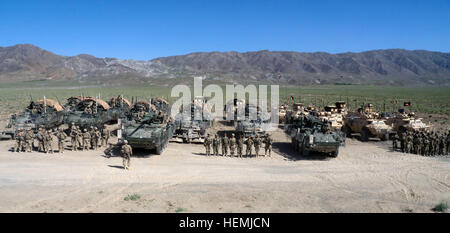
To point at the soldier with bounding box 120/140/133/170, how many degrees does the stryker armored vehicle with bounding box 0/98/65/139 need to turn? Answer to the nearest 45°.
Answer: approximately 45° to its left

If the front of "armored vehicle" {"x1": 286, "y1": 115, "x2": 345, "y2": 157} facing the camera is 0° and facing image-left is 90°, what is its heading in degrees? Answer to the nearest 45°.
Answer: approximately 315°

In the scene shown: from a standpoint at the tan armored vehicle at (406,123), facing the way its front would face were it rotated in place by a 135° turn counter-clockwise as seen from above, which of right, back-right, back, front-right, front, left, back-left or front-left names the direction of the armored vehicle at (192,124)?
back-left

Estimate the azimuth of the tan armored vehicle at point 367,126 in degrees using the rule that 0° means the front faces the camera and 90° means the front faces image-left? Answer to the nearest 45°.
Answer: approximately 315°

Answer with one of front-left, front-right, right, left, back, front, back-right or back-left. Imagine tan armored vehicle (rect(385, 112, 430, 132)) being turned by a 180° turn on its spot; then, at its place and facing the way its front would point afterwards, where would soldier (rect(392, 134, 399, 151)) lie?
back-left

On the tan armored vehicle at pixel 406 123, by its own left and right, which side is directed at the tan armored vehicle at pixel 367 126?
right

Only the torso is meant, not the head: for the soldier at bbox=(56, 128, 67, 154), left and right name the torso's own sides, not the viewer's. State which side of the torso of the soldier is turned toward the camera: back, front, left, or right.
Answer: front

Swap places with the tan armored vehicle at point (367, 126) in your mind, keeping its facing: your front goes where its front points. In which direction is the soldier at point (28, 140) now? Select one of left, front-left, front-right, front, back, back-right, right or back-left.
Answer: right

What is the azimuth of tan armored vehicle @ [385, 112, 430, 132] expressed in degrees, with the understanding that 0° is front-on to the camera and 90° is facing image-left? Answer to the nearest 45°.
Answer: approximately 315°

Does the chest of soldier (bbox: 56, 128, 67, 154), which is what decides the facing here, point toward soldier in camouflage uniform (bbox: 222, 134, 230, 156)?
no

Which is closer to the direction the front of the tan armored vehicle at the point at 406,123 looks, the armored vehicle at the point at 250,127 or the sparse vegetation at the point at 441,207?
the sparse vegetation

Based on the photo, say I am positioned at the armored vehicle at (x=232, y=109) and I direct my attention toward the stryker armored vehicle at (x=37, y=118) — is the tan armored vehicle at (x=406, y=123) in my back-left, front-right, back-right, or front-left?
back-left

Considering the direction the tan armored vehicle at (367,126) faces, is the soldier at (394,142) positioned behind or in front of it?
in front

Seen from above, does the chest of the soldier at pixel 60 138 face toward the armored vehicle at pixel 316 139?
no

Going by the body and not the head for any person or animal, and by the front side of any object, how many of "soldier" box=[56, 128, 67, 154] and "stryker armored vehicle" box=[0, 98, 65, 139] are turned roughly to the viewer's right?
0

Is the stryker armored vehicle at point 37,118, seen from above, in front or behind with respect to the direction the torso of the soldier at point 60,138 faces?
behind

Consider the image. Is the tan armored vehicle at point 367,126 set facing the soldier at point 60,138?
no

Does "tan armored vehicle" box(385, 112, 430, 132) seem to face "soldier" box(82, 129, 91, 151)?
no

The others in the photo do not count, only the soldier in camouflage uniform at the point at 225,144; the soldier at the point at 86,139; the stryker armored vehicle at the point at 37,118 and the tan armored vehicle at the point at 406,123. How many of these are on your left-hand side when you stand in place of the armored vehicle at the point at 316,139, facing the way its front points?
1

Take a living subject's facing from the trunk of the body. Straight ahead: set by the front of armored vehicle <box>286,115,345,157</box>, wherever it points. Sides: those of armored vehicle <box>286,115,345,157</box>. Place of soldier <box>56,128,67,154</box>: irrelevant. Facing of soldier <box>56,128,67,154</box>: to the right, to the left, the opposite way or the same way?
the same way

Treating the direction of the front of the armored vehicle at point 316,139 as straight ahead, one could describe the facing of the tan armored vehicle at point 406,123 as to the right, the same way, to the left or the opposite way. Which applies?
the same way

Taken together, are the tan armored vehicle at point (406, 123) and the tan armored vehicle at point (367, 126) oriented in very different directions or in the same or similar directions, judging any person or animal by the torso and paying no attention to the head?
same or similar directions

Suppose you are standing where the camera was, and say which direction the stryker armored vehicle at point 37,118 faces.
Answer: facing the viewer and to the left of the viewer
